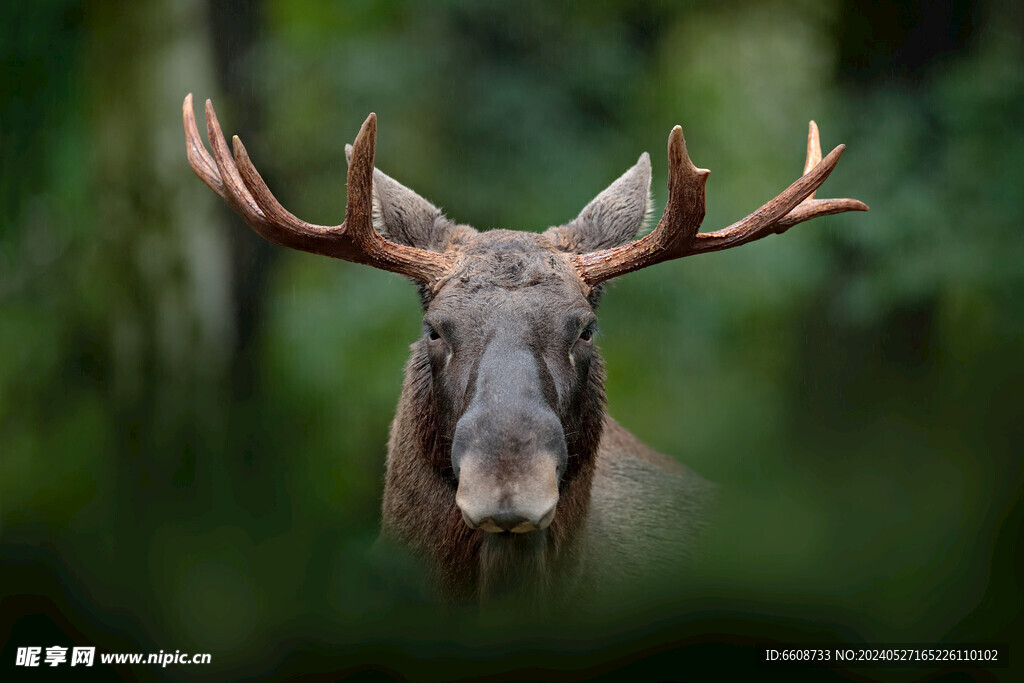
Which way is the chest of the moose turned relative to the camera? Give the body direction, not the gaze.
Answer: toward the camera
